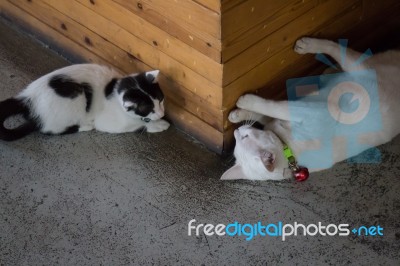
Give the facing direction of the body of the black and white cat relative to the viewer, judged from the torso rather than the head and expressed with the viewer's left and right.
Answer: facing to the right of the viewer

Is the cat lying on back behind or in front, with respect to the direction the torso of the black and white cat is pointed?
in front

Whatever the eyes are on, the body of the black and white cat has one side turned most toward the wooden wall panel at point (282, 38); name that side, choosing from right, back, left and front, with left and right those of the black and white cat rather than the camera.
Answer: front

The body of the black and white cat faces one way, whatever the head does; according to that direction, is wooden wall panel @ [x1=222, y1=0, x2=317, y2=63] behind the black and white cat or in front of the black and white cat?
in front
